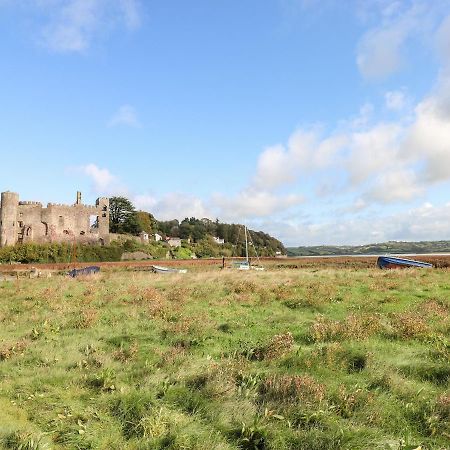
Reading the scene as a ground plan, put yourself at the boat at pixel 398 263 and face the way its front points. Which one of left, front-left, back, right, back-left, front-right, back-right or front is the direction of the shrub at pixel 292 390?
left

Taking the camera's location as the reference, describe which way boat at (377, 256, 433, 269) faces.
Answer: facing to the left of the viewer
